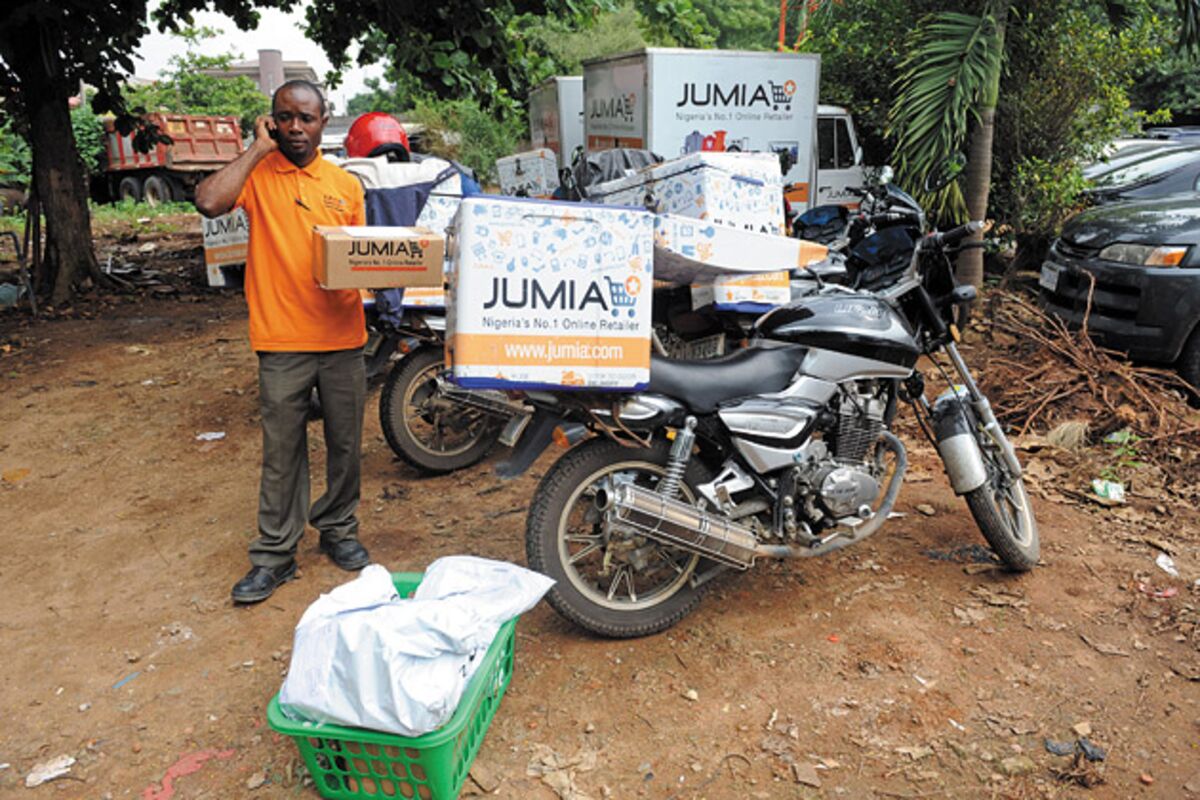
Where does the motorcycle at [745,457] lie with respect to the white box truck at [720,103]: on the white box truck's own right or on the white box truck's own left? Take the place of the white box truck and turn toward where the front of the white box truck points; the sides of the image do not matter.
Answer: on the white box truck's own right

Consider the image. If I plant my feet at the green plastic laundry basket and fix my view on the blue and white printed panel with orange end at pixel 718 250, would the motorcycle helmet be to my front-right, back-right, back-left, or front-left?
front-left

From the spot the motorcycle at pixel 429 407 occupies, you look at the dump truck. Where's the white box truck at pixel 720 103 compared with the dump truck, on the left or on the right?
right

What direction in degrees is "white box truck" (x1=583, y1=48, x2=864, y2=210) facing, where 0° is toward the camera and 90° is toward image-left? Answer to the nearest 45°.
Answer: approximately 225°

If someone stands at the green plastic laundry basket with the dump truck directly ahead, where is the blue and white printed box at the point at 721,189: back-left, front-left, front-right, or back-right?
front-right

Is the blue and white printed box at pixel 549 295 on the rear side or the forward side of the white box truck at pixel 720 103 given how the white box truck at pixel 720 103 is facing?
on the rear side

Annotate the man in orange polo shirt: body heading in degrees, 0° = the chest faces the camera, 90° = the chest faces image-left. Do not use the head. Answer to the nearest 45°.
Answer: approximately 0°

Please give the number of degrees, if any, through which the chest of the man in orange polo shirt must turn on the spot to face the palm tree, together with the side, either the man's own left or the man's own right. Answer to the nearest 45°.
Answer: approximately 135° to the man's own left

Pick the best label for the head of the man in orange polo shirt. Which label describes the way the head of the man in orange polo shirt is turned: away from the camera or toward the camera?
toward the camera

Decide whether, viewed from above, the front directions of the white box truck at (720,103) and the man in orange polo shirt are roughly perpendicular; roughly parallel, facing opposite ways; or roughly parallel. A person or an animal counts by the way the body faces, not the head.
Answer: roughly perpendicular

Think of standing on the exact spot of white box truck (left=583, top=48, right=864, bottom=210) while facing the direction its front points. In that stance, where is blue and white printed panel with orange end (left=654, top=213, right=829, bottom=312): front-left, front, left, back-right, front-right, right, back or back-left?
back-right

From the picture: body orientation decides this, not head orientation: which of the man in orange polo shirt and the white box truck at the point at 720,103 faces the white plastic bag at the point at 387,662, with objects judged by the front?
the man in orange polo shirt
